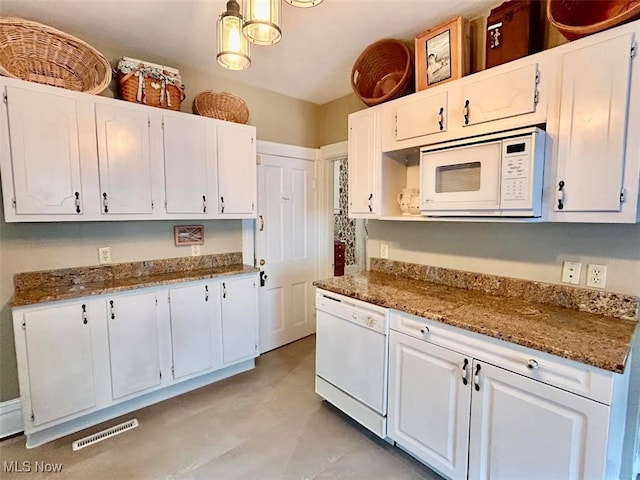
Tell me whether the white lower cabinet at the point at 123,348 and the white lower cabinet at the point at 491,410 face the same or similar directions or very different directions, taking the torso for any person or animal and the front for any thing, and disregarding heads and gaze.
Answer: very different directions

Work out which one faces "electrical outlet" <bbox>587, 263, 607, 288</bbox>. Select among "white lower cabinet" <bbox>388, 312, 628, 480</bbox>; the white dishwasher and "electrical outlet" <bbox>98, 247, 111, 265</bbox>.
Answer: "electrical outlet" <bbox>98, 247, 111, 265</bbox>

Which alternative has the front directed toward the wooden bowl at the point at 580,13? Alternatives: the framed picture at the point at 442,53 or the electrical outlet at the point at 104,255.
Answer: the electrical outlet

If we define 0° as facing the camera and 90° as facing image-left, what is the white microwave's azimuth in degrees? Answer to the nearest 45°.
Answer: approximately 45°

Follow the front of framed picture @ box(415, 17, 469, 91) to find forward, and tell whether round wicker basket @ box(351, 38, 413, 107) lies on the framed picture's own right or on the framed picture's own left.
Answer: on the framed picture's own right

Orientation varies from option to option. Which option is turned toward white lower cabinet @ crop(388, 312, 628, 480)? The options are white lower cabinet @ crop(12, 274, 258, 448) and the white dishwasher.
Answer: white lower cabinet @ crop(12, 274, 258, 448)
